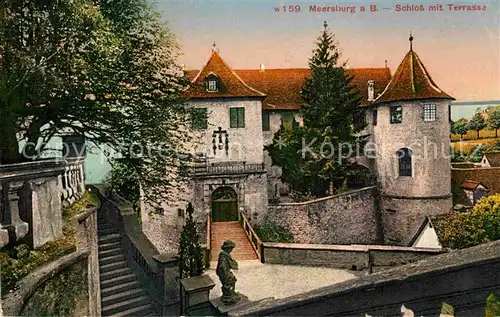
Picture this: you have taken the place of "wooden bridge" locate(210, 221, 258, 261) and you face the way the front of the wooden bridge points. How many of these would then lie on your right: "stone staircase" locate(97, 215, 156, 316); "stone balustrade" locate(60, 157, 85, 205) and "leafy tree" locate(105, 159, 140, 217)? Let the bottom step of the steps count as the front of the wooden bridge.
3

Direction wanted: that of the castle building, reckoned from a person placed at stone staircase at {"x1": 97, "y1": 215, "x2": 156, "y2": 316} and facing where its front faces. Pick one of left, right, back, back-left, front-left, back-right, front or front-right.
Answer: left

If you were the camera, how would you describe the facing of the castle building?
facing the viewer

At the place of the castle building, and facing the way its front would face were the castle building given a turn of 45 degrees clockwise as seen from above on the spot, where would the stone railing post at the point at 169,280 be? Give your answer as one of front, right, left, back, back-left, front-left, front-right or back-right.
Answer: front

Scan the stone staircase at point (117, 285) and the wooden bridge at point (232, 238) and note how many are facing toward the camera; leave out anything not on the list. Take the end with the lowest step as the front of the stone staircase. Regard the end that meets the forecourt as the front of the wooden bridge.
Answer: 2

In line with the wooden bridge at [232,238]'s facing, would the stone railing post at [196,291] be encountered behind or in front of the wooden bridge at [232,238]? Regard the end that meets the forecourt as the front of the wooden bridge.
in front

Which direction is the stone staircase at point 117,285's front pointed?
toward the camera

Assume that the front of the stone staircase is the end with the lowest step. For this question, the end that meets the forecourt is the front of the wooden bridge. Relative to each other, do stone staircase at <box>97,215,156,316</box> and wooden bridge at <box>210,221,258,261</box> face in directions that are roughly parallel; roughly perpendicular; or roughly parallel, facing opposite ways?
roughly parallel

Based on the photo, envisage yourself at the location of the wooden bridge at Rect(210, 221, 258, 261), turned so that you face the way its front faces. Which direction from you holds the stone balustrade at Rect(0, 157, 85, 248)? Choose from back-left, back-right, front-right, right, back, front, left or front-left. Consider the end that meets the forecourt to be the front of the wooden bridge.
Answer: front-right

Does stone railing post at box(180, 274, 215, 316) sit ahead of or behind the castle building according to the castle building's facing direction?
ahead
